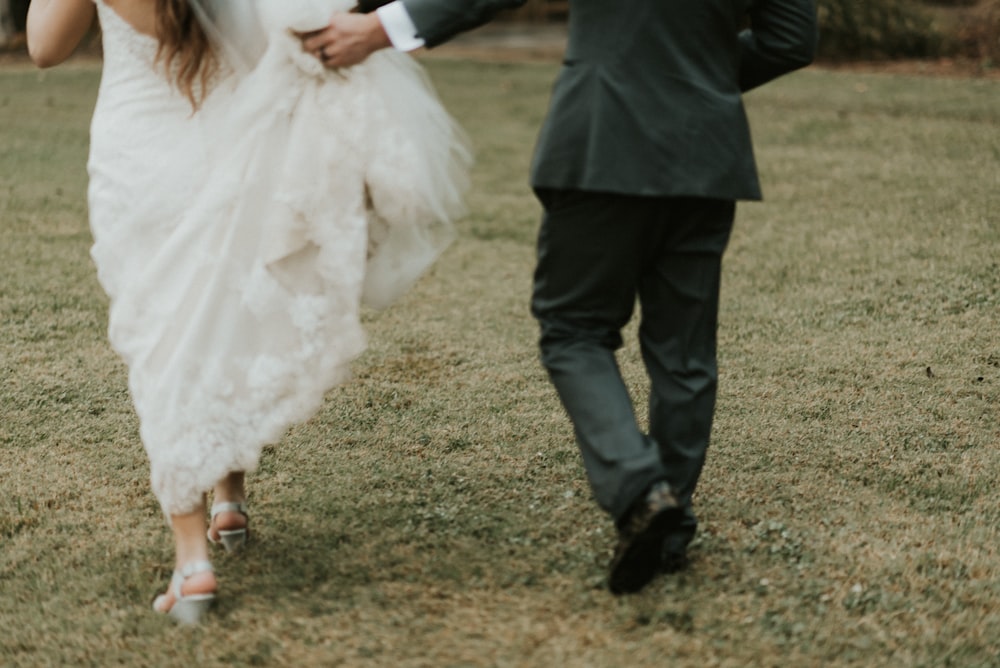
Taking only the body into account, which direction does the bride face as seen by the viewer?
away from the camera

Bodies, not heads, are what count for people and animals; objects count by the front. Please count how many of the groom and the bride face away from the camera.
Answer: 2

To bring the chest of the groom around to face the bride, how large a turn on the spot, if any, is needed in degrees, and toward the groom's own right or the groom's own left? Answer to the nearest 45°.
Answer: approximately 90° to the groom's own left

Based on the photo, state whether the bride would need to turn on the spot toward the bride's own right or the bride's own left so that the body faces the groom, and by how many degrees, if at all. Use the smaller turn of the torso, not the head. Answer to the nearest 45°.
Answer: approximately 90° to the bride's own right

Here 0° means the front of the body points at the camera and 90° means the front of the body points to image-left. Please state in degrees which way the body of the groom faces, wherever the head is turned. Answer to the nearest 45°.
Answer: approximately 180°
